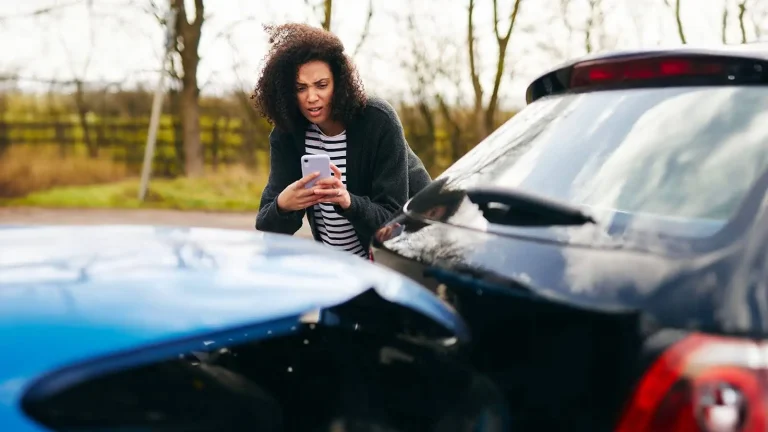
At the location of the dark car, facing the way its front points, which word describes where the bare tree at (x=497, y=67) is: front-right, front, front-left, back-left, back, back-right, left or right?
front-left

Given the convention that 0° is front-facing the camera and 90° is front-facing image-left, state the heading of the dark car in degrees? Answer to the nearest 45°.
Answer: approximately 225°

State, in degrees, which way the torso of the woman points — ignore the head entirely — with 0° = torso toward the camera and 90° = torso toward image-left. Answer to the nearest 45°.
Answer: approximately 45°

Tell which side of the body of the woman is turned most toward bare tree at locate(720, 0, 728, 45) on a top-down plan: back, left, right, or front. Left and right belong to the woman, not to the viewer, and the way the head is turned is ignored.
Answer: back

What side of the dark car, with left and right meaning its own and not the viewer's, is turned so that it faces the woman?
left

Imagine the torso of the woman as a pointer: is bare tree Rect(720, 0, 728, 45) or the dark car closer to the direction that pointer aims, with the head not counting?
the dark car

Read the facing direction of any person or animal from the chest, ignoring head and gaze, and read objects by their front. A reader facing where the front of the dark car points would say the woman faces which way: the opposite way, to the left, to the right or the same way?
the opposite way

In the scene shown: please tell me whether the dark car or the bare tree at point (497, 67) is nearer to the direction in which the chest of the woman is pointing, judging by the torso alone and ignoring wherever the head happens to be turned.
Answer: the dark car

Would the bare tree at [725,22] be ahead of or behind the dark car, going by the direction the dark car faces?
ahead
